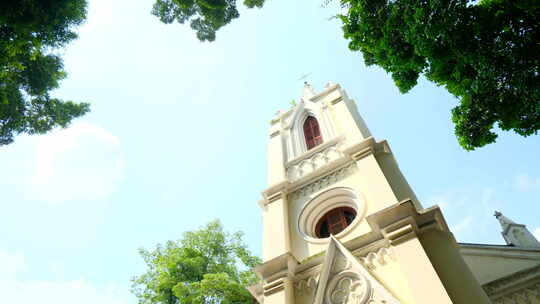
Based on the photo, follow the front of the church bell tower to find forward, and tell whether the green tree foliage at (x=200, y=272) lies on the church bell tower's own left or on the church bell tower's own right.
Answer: on the church bell tower's own right

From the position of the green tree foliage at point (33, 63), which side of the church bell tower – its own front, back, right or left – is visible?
front

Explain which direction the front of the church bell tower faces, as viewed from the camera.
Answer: facing the viewer and to the left of the viewer

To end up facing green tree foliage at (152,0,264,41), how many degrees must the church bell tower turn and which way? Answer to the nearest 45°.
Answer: approximately 45° to its left
